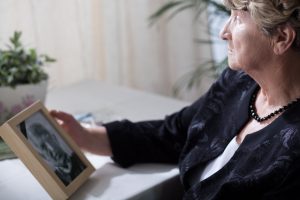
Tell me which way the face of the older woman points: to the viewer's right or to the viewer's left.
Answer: to the viewer's left

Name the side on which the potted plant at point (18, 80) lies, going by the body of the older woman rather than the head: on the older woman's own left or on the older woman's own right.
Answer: on the older woman's own right

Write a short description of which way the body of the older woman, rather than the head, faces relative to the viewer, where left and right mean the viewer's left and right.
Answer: facing the viewer and to the left of the viewer
